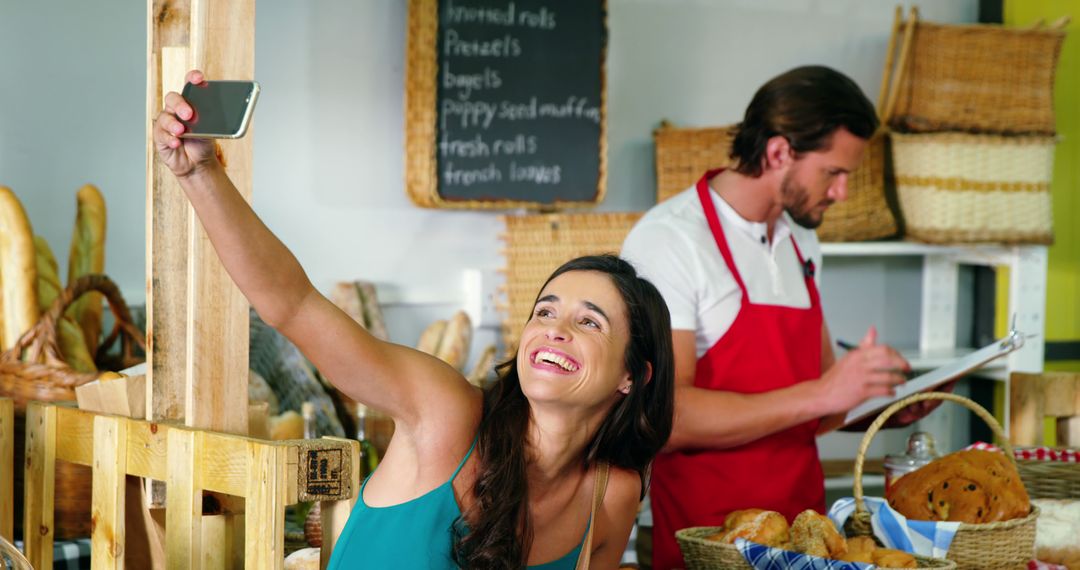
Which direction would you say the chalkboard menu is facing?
toward the camera

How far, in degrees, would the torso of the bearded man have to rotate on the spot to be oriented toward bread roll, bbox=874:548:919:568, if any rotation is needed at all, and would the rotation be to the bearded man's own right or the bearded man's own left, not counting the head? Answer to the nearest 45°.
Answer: approximately 45° to the bearded man's own right

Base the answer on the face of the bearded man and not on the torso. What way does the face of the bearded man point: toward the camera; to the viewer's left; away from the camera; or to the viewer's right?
to the viewer's right

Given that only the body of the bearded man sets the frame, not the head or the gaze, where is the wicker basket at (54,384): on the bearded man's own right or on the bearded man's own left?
on the bearded man's own right

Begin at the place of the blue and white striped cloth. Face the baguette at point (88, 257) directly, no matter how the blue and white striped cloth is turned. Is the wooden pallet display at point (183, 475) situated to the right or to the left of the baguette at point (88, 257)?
left

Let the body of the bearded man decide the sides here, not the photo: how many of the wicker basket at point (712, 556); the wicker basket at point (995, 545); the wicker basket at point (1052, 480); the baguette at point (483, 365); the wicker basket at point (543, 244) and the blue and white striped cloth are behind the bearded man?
2

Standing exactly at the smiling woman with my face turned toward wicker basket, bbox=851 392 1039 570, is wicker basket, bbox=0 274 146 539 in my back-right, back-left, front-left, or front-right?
back-left

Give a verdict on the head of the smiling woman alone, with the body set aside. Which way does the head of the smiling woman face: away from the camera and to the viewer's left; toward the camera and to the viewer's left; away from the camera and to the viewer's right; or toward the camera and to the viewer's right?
toward the camera and to the viewer's left

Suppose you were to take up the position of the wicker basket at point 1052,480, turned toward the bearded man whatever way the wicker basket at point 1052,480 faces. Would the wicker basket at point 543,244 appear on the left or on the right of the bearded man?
right

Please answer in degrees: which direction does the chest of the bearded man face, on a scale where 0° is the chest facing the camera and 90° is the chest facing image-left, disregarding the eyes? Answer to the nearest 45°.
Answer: approximately 315°

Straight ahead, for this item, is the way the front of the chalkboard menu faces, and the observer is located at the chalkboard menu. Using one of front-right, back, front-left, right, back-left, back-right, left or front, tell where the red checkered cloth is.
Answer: front-left

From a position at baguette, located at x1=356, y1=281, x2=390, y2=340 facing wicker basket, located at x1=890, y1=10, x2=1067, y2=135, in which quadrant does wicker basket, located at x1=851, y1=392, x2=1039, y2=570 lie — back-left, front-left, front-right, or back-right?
front-right

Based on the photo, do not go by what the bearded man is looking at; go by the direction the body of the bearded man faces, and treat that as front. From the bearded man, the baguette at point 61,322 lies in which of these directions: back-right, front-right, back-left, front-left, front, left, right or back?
back-right

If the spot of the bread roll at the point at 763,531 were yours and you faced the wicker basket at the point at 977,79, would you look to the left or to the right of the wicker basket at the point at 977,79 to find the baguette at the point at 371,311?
left

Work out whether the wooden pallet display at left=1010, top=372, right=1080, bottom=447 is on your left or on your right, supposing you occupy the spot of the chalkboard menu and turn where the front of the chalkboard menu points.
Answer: on your left

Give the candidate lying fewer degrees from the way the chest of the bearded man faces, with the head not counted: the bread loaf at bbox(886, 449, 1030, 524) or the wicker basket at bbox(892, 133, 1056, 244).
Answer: the bread loaf

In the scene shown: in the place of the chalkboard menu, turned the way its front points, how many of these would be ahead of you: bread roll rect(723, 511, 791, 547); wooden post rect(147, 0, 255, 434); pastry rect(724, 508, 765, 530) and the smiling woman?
4

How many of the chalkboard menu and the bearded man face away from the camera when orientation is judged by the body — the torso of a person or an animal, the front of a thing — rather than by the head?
0
